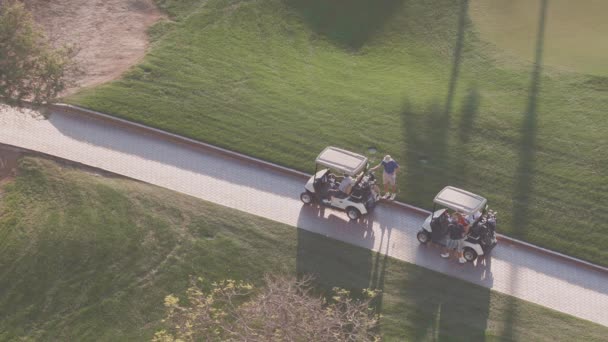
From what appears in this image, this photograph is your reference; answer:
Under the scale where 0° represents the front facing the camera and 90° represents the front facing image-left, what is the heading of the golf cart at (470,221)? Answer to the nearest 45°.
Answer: approximately 135°

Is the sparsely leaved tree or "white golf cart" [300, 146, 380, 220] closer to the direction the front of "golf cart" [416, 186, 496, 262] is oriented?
the white golf cart

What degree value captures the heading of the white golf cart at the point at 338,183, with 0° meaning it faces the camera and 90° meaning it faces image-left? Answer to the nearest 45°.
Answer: approximately 135°

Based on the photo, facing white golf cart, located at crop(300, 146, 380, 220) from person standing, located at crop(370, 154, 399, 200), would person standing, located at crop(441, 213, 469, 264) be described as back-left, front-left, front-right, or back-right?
back-left

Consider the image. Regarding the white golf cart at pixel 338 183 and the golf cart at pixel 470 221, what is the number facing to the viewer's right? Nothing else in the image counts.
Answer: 0
